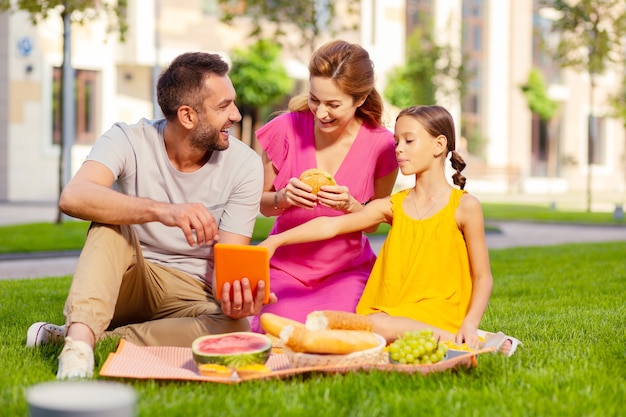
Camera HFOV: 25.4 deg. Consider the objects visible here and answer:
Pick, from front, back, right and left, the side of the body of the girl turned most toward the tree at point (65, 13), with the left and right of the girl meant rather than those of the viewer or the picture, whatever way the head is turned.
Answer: right

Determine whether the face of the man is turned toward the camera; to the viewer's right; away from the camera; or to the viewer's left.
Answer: to the viewer's right

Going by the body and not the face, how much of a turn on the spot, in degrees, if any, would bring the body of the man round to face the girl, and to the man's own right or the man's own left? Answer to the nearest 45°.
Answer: approximately 90° to the man's own left

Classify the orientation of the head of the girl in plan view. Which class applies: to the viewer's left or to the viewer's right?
to the viewer's left

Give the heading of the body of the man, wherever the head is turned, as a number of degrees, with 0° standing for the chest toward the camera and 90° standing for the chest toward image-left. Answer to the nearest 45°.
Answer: approximately 0°

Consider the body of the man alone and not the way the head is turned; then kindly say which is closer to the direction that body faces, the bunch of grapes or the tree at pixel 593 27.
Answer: the bunch of grapes

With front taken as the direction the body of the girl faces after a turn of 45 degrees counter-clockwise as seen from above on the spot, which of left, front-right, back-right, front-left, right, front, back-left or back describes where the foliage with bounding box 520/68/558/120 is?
back
